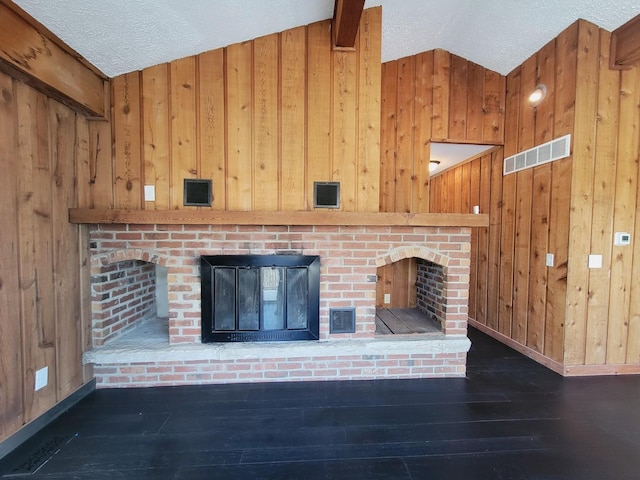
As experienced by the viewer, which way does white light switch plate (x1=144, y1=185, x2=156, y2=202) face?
facing the viewer

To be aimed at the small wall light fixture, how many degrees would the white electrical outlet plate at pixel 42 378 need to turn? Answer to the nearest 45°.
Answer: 0° — it already faces it

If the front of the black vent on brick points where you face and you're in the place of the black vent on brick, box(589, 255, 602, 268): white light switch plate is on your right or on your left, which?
on your left

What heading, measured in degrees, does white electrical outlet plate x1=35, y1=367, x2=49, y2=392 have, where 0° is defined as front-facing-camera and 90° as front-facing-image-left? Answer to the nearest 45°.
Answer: approximately 315°

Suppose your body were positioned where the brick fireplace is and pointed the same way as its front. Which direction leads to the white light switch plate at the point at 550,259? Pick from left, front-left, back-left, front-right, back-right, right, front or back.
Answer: left

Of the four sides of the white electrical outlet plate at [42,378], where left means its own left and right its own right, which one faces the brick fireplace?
front

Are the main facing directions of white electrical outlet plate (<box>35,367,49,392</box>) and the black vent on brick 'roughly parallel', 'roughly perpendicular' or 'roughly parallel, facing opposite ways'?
roughly perpendicular

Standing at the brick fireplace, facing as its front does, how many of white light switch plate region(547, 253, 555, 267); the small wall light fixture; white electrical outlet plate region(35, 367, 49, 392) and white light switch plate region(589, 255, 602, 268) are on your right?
1

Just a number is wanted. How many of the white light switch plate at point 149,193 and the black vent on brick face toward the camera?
2

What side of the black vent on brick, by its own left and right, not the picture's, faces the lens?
front

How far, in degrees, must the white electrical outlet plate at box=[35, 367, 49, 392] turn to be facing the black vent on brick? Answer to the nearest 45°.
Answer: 0° — it already faces it

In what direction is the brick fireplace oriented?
toward the camera
